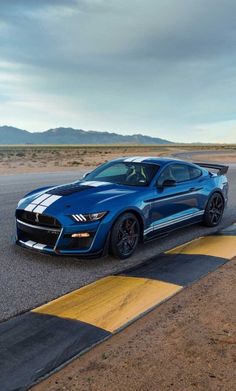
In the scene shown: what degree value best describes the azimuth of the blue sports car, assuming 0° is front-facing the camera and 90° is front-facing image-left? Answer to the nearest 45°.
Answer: approximately 45°
